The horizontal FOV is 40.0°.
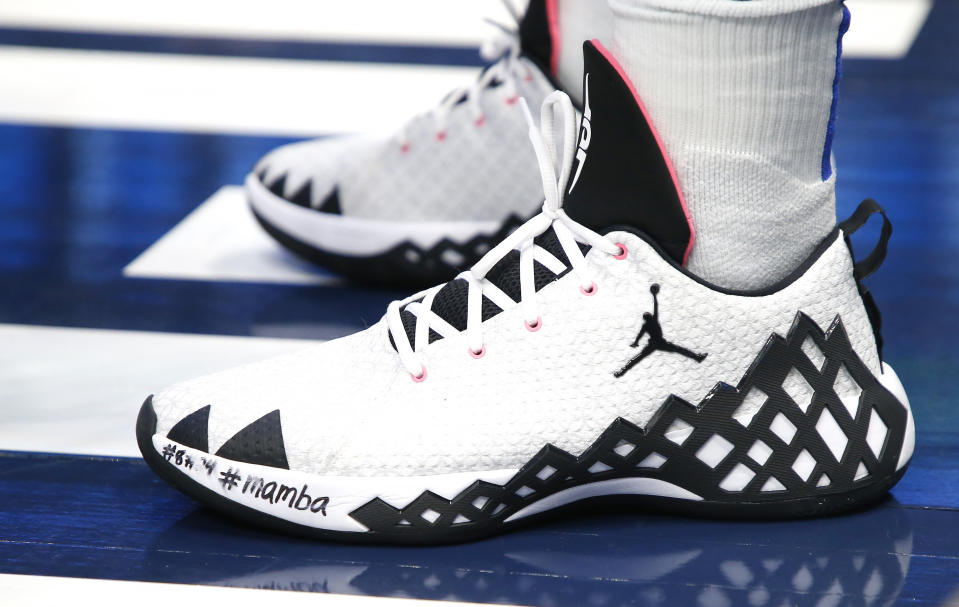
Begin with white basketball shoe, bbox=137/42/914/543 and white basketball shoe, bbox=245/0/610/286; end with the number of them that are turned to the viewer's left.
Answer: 2

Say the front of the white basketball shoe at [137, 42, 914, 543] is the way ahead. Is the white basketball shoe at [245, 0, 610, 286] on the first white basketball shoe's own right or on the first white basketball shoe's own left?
on the first white basketball shoe's own right

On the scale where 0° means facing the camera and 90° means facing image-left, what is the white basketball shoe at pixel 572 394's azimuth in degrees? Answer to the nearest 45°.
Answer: approximately 90°

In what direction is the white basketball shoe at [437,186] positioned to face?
to the viewer's left

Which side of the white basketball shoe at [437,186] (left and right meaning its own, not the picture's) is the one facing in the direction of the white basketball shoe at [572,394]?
left
